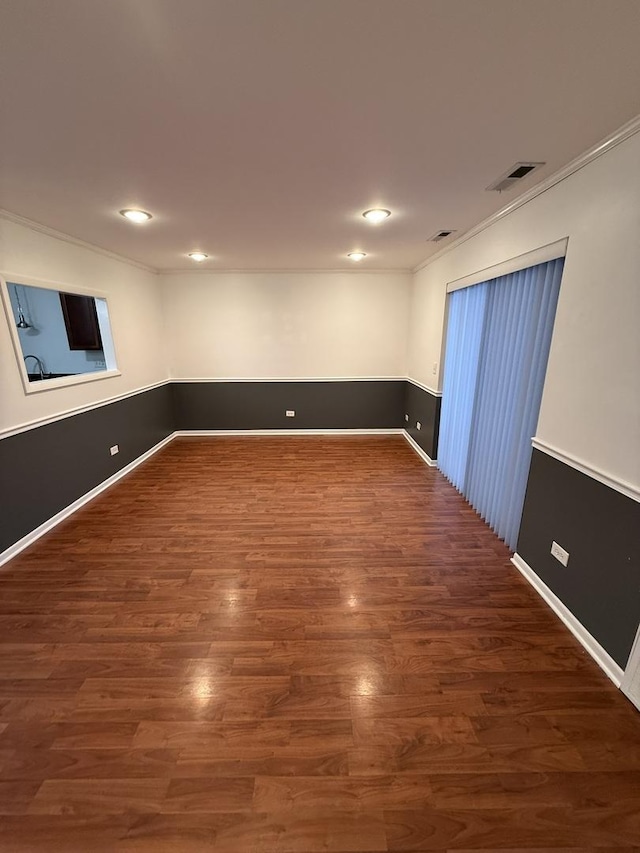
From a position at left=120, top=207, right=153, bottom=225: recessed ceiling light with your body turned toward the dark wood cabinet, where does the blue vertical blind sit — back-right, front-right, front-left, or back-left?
back-right

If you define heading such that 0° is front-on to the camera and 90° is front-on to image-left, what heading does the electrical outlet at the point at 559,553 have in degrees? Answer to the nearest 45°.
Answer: approximately 45°

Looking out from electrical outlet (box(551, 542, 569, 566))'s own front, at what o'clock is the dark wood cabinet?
The dark wood cabinet is roughly at 1 o'clock from the electrical outlet.

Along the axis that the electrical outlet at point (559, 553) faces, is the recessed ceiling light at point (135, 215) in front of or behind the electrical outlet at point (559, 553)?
in front
